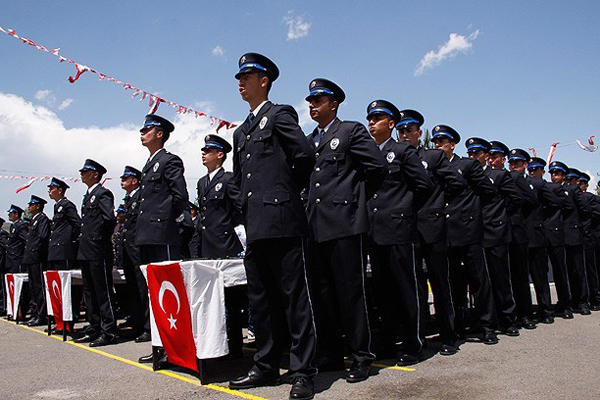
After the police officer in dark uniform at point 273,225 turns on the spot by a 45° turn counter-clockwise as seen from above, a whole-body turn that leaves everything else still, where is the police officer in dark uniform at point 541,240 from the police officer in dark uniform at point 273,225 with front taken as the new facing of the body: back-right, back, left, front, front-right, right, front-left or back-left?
back-left

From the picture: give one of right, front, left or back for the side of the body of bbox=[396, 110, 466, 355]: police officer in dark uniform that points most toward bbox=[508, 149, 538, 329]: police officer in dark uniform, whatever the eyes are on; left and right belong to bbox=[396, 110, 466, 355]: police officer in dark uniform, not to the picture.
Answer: back

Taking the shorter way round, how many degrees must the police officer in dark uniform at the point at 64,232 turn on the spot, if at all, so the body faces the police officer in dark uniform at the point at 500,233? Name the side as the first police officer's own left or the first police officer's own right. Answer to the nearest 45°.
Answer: approximately 90° to the first police officer's own left

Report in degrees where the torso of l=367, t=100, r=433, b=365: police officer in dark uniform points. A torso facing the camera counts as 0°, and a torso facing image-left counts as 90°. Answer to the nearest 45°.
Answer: approximately 45°

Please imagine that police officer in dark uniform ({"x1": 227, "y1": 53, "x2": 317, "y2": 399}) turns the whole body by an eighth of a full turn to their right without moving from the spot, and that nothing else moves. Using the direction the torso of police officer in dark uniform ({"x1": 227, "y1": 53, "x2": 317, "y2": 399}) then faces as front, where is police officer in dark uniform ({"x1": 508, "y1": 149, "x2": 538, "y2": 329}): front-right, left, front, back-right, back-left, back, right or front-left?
back-right

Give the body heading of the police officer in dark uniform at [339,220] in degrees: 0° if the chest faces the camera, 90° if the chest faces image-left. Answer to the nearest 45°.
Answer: approximately 45°

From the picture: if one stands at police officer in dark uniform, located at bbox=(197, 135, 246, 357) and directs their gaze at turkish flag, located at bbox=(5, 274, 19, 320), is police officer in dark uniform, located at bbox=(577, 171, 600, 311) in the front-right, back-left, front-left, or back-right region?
back-right

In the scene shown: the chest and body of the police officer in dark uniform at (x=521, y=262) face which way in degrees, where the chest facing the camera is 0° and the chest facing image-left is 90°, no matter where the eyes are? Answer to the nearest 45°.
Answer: approximately 45°

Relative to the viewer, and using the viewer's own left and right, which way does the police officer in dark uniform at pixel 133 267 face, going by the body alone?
facing the viewer and to the left of the viewer

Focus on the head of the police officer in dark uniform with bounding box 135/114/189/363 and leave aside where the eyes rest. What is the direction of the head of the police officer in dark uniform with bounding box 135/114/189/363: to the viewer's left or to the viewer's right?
to the viewer's left

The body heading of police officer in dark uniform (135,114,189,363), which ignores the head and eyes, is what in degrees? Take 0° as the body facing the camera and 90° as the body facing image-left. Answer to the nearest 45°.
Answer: approximately 45°

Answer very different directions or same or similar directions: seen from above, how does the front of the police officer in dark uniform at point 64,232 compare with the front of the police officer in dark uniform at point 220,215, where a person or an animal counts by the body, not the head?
same or similar directions

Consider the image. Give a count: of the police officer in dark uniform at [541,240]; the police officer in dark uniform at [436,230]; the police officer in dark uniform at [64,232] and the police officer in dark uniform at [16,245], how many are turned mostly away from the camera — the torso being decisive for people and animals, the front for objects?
0

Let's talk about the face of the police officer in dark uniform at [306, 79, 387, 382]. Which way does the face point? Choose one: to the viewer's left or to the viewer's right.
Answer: to the viewer's left

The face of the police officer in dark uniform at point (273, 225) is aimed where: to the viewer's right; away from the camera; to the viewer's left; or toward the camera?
to the viewer's left
